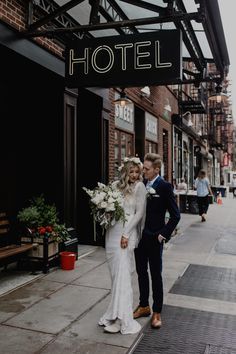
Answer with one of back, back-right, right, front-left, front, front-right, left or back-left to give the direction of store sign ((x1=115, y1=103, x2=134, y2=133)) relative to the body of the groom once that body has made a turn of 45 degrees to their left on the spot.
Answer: back

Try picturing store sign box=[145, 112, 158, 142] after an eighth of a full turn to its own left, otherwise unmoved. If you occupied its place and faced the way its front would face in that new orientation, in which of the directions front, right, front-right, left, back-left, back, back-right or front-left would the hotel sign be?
right

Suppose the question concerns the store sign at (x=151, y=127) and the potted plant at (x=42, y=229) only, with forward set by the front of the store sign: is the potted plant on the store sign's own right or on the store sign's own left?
on the store sign's own right

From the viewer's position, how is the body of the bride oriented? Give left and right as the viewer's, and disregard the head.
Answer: facing the viewer and to the left of the viewer

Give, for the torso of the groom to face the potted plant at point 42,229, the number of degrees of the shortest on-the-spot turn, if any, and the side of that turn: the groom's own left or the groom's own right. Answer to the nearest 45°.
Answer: approximately 90° to the groom's own right

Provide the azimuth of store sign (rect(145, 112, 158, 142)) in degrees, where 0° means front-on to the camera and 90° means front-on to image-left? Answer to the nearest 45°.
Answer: approximately 315°

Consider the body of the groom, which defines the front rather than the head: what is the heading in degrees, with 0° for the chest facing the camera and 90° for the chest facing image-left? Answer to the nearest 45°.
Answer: approximately 45°
